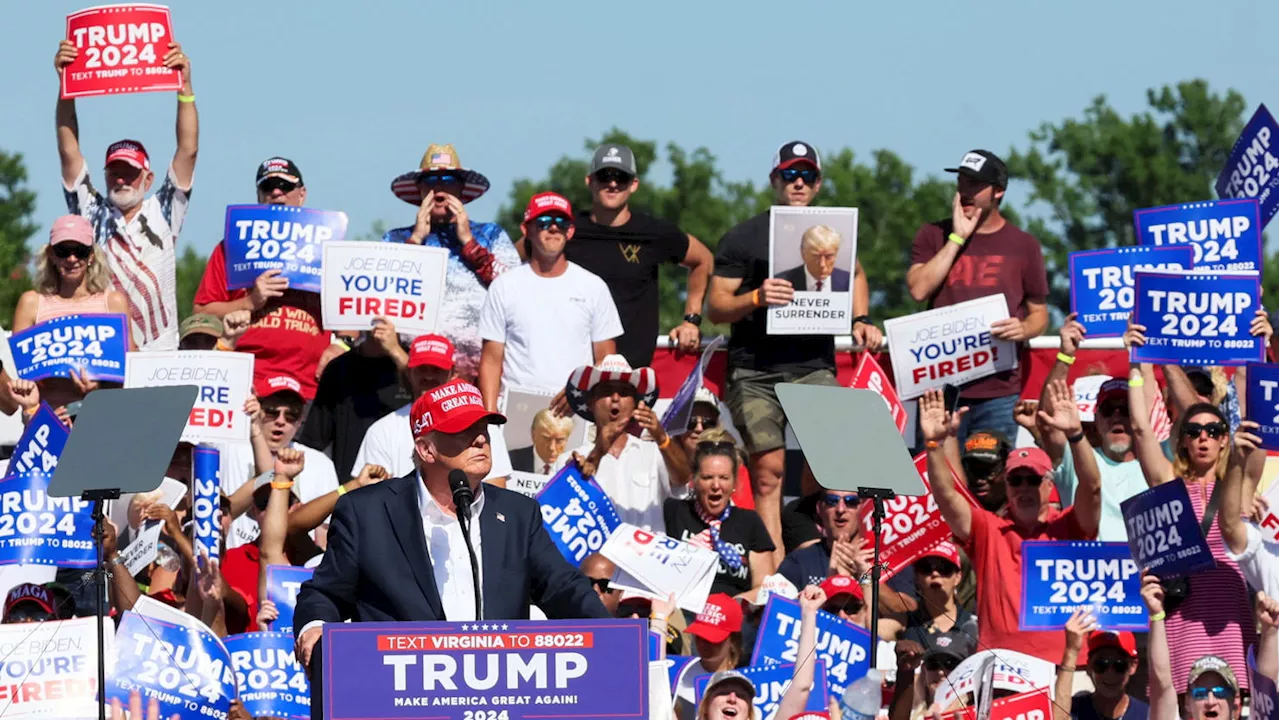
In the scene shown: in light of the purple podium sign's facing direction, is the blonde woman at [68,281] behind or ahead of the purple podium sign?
behind

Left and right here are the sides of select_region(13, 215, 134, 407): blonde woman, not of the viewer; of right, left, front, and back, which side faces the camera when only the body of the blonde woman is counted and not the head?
front

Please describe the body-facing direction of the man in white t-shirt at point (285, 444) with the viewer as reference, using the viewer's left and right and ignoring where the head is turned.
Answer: facing the viewer

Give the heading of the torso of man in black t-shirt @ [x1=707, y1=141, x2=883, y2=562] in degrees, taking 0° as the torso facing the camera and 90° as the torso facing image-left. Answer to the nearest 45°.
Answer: approximately 0°

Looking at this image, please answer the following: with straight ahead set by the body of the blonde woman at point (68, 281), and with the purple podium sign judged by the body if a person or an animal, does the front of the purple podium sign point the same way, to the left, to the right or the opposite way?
the same way

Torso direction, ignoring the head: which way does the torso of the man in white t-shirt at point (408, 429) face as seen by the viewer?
toward the camera

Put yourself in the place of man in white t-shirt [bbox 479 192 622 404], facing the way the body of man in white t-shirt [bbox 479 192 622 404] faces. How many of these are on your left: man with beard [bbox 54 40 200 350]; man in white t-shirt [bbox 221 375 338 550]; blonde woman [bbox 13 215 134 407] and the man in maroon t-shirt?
1

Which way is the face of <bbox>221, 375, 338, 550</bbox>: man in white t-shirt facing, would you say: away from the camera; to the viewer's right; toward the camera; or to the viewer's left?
toward the camera

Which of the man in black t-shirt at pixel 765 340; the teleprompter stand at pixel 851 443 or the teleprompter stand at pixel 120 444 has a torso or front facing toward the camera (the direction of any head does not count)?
the man in black t-shirt

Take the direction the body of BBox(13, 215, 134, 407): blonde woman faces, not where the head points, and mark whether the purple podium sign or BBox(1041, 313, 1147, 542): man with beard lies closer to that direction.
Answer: the purple podium sign

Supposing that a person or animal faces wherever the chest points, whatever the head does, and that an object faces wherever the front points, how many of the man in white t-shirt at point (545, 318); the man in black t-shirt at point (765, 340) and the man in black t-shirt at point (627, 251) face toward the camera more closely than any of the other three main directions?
3

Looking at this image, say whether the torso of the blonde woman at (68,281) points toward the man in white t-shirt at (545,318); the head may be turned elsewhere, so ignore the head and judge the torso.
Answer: no

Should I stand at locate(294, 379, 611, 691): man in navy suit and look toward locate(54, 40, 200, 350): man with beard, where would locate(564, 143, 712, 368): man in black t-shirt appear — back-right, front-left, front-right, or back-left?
front-right

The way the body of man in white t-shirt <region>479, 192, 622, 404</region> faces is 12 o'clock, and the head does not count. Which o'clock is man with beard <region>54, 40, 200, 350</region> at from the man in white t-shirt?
The man with beard is roughly at 3 o'clock from the man in white t-shirt.

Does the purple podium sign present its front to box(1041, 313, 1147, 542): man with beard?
no

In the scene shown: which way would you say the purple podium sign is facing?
toward the camera

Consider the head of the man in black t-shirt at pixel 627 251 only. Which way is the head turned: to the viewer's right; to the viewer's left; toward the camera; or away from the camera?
toward the camera

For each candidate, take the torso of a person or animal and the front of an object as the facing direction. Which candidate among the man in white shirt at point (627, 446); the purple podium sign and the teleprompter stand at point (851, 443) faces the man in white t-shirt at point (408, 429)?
the teleprompter stand

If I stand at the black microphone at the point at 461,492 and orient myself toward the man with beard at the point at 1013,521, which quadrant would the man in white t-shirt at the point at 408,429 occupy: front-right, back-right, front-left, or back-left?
front-left

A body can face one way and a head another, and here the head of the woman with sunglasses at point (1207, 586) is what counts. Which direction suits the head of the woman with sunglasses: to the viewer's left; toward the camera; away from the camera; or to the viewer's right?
toward the camera

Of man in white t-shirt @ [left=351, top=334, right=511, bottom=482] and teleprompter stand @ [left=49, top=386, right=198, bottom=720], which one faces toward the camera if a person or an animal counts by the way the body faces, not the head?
the man in white t-shirt

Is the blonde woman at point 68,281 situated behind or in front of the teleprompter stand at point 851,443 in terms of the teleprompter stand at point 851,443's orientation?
in front
